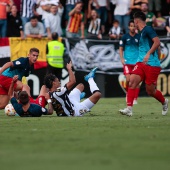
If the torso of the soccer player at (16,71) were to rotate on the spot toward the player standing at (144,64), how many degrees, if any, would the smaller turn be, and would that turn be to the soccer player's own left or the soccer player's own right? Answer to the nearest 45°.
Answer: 0° — they already face them

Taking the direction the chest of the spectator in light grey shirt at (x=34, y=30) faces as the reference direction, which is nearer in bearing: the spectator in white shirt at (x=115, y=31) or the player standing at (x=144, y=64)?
the player standing

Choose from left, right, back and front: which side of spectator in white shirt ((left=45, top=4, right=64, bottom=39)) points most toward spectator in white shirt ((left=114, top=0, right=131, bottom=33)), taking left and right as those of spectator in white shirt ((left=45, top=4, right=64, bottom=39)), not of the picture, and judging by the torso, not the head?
left

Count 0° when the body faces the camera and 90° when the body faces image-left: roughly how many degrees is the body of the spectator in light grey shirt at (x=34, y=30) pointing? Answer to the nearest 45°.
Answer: approximately 0°

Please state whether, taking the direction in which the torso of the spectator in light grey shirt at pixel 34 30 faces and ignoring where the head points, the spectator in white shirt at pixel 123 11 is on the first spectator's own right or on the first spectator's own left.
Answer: on the first spectator's own left
